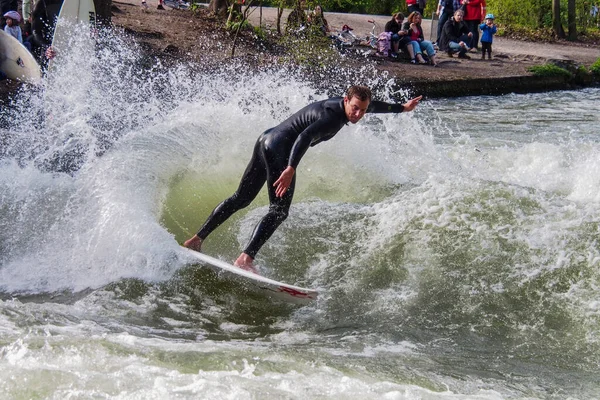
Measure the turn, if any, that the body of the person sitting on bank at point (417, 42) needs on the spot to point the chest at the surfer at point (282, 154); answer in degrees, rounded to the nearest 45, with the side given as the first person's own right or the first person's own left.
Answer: approximately 45° to the first person's own right

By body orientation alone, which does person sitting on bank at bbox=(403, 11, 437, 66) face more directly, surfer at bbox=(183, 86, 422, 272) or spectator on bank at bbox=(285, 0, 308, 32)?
the surfer

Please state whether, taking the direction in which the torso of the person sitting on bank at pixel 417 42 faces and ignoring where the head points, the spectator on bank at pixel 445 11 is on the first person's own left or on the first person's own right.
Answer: on the first person's own left

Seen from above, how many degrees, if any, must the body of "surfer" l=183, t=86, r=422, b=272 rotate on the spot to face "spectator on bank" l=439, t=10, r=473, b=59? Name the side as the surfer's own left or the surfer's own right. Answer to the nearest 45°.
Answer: approximately 90° to the surfer's own left

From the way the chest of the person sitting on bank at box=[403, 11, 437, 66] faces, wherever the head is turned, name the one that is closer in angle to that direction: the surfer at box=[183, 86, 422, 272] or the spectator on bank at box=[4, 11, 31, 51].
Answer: the surfer

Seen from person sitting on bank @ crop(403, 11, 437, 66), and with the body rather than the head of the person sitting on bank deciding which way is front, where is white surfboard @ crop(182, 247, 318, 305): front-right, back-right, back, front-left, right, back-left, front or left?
front-right

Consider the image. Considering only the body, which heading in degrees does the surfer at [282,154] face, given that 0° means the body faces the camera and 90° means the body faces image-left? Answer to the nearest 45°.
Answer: approximately 270°

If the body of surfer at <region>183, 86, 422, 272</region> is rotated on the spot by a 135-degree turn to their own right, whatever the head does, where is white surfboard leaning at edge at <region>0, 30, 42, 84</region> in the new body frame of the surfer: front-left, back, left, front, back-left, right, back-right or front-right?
right

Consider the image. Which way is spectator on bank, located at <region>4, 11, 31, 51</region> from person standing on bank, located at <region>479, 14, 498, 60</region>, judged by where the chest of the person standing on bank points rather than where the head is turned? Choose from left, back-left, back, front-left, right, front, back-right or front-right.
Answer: front-right

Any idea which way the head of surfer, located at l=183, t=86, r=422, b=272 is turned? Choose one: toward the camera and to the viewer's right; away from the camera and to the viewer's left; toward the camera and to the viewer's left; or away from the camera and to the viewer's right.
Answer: toward the camera and to the viewer's right

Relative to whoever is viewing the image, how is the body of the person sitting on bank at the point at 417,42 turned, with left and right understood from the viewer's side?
facing the viewer and to the right of the viewer

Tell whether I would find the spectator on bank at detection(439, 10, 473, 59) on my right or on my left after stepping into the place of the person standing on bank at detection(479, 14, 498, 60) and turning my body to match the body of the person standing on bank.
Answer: on my right

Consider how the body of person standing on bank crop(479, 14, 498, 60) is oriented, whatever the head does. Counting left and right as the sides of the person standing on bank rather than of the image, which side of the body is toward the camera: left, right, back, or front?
front

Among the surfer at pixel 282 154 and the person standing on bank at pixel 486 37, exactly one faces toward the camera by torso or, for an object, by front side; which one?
the person standing on bank
